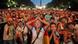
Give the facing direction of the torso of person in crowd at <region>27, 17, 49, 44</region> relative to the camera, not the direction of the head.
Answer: toward the camera

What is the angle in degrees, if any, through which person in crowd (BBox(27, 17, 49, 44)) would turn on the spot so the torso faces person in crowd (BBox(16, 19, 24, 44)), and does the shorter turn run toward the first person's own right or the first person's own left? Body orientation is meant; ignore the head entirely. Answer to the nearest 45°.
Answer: approximately 90° to the first person's own right

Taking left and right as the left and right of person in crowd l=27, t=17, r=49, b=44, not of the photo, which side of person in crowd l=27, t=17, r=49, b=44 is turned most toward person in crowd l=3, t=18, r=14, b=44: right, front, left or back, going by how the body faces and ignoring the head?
right
